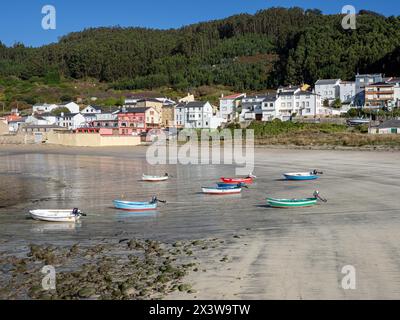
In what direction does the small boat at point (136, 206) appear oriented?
to the viewer's left

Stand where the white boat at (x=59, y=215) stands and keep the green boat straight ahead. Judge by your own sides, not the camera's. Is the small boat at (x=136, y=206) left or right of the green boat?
left

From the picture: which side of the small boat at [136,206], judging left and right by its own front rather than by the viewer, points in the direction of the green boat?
back

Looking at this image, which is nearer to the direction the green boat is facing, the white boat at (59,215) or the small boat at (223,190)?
the white boat

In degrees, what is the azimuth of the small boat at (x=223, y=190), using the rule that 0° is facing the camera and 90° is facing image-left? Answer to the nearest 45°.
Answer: approximately 90°

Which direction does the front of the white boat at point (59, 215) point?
to the viewer's left

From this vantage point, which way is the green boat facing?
to the viewer's left

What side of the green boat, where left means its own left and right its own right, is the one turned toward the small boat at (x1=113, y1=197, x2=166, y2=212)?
front
